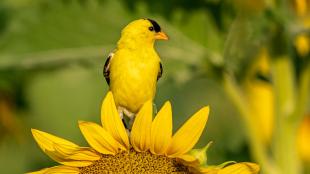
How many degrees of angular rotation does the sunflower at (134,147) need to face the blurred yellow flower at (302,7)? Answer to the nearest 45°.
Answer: approximately 135° to its left

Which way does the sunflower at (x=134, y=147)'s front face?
toward the camera

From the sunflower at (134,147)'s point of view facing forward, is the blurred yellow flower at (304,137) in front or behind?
behind

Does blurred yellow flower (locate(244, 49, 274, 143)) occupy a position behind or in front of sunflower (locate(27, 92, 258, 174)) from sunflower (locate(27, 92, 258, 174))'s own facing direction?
behind
